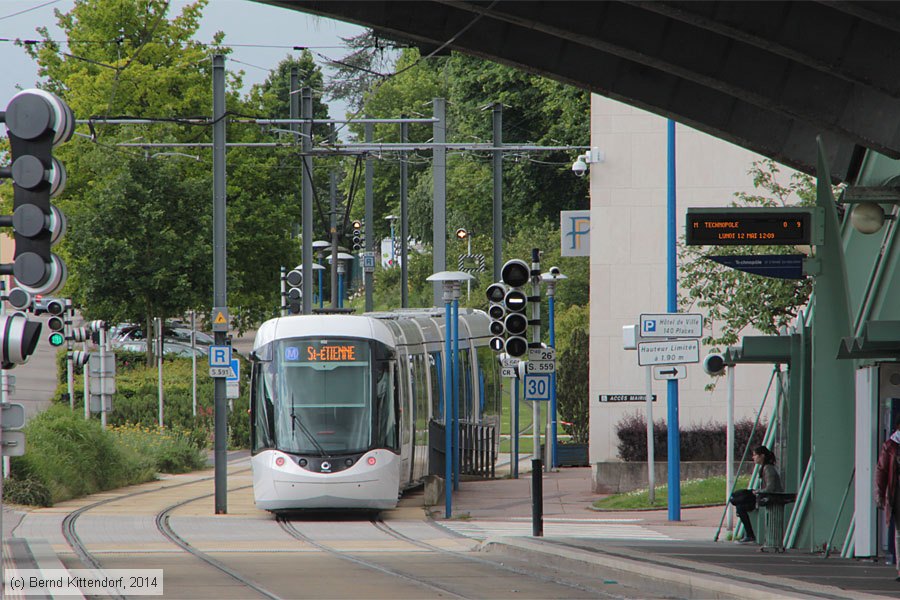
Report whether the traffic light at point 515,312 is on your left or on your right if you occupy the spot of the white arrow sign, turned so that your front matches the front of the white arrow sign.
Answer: on your right

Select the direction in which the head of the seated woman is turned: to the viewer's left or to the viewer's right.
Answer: to the viewer's left

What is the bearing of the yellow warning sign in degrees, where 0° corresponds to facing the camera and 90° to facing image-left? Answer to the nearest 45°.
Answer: approximately 0°

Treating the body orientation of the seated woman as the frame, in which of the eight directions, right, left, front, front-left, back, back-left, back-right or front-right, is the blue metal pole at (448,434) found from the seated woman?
front-right

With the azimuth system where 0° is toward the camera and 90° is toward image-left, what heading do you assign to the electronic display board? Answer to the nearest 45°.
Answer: approximately 0°

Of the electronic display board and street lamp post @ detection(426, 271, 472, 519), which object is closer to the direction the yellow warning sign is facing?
the electronic display board

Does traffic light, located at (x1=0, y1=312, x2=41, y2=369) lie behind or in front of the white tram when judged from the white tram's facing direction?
in front
